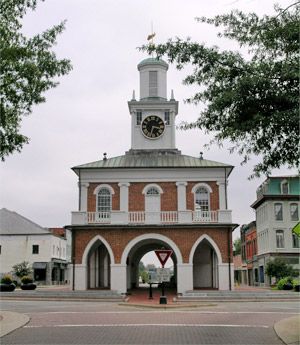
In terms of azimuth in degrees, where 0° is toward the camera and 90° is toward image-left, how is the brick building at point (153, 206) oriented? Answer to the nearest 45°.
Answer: approximately 0°

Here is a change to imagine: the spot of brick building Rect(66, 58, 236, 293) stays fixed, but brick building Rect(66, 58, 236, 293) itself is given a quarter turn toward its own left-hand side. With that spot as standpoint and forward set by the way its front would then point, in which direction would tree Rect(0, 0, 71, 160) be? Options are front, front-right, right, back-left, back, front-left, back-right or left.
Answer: right

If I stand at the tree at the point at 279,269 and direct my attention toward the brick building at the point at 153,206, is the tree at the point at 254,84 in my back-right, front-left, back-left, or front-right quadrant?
front-left

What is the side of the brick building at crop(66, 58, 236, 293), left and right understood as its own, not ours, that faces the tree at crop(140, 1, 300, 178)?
front

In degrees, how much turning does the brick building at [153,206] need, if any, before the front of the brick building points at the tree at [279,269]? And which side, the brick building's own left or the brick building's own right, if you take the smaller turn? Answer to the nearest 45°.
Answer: approximately 135° to the brick building's own left
